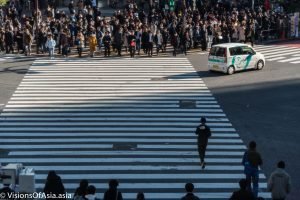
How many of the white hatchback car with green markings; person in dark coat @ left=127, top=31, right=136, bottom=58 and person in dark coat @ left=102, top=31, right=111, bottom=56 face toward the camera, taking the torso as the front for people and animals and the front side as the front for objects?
2

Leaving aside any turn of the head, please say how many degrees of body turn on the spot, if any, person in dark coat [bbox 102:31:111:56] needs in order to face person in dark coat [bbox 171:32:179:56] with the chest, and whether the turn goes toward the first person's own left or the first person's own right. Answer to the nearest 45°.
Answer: approximately 90° to the first person's own left

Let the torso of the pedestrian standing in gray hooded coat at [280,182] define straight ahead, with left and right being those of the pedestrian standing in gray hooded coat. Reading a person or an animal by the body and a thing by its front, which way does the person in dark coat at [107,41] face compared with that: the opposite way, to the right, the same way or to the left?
the opposite way

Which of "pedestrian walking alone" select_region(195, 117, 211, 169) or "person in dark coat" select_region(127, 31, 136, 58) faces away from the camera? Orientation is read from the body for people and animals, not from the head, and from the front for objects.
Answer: the pedestrian walking alone

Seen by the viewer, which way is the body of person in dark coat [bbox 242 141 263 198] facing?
away from the camera

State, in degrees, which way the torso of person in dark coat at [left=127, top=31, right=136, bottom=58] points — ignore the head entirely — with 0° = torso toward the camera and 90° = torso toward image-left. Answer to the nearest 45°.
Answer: approximately 0°

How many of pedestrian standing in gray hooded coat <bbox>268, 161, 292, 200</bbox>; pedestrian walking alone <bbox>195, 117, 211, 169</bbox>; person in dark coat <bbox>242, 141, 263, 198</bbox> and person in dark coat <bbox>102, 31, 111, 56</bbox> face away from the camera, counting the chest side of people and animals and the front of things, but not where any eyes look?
3

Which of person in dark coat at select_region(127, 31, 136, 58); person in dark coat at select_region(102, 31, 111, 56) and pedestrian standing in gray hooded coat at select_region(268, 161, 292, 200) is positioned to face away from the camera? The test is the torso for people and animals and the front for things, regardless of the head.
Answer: the pedestrian standing in gray hooded coat

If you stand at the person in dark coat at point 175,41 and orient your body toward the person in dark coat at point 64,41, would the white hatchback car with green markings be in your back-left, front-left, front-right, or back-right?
back-left

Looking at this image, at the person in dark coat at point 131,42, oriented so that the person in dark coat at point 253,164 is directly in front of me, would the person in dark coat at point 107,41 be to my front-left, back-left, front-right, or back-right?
back-right

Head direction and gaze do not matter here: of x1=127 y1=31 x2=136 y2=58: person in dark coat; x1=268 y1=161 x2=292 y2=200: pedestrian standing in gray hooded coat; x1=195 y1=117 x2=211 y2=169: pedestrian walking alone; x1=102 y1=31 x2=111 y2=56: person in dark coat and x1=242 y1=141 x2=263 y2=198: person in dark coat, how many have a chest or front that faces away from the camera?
3

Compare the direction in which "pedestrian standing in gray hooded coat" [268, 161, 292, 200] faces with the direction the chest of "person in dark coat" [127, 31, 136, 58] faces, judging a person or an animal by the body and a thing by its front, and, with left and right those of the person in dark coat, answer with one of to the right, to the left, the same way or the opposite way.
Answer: the opposite way

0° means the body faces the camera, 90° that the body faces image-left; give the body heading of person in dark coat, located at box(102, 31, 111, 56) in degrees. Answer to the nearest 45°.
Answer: approximately 0°
